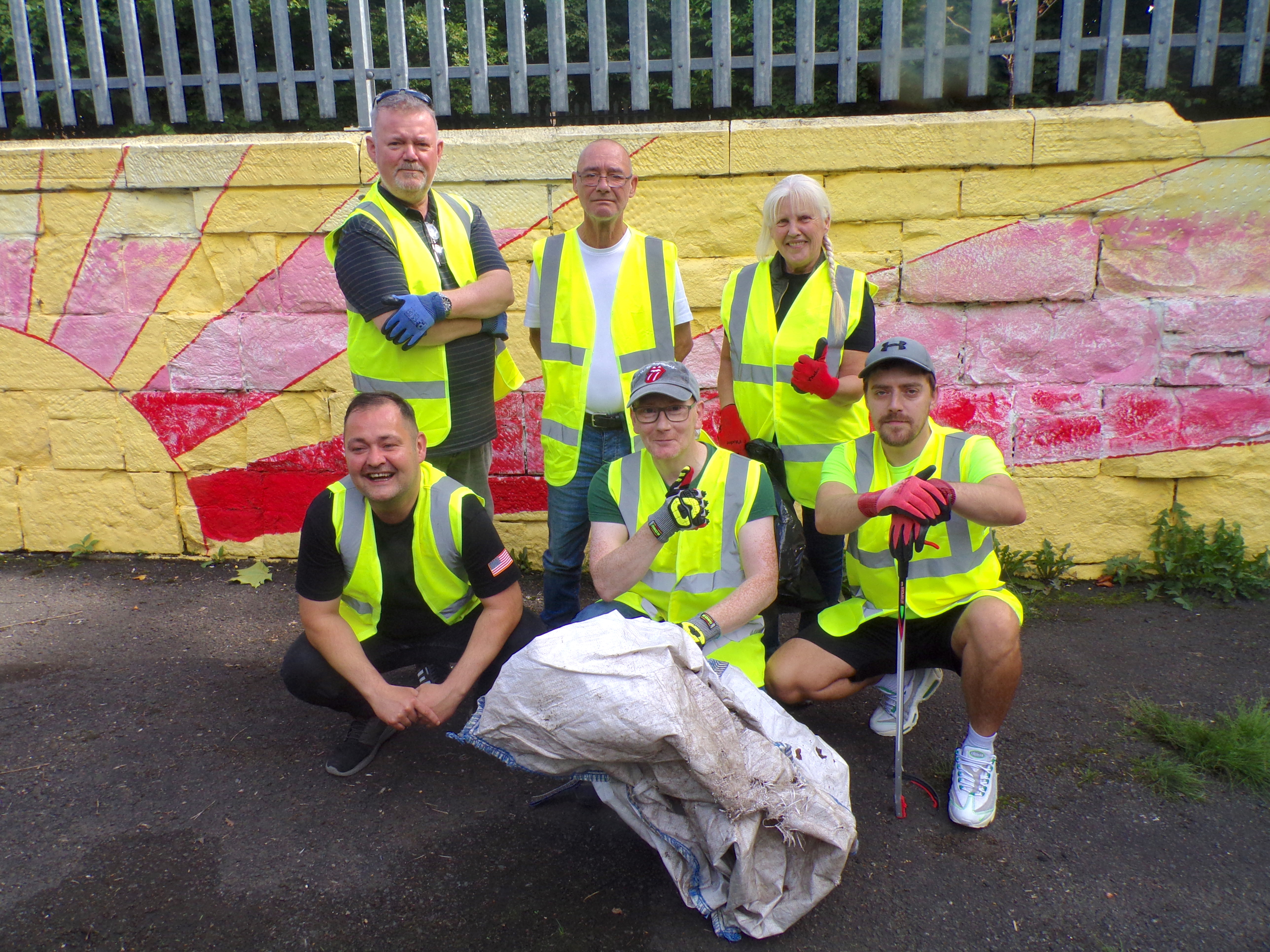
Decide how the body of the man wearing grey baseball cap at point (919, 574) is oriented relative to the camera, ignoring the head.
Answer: toward the camera

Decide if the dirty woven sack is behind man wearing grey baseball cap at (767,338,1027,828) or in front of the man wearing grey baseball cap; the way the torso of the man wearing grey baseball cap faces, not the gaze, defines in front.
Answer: in front

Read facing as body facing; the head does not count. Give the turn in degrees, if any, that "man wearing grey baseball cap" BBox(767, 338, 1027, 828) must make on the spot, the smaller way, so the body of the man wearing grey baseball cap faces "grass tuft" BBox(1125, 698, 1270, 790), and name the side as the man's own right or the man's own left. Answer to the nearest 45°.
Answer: approximately 90° to the man's own left

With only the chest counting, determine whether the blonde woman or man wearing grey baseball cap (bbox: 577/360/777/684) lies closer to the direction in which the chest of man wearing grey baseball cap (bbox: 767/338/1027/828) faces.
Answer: the man wearing grey baseball cap

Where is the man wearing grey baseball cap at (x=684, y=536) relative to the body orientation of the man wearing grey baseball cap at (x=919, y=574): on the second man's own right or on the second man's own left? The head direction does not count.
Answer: on the second man's own right

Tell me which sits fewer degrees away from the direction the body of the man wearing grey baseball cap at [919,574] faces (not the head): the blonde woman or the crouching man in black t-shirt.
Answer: the crouching man in black t-shirt

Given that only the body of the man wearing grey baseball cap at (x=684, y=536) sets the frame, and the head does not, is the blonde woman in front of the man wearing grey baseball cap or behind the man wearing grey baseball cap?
behind

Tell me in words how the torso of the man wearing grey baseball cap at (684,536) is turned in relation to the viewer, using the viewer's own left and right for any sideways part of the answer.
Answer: facing the viewer

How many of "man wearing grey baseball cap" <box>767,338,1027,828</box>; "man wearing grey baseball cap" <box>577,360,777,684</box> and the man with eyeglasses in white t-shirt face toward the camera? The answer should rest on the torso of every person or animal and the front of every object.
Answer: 3

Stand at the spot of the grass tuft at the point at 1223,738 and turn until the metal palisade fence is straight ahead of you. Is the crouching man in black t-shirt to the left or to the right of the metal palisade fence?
left

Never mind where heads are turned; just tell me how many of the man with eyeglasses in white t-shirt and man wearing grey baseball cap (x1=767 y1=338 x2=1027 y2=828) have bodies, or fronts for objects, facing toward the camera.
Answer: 2

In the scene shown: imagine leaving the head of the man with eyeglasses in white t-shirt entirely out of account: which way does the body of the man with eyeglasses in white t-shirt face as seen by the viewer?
toward the camera

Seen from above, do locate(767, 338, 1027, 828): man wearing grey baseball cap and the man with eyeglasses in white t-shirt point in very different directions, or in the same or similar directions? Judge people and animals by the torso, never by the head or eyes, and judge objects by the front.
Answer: same or similar directions
